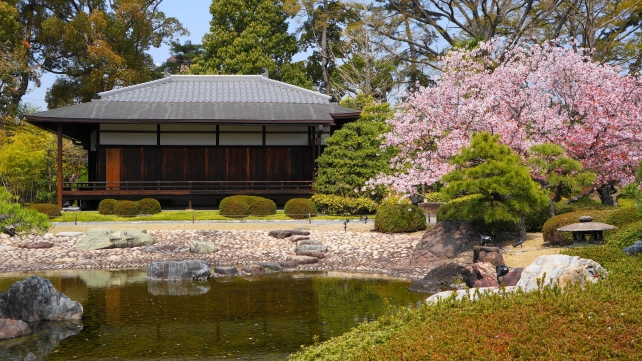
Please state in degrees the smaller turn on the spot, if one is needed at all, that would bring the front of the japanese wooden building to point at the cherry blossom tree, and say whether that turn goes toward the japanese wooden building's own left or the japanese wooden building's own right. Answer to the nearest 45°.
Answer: approximately 45° to the japanese wooden building's own left

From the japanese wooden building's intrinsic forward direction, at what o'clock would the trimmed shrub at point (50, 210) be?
The trimmed shrub is roughly at 2 o'clock from the japanese wooden building.

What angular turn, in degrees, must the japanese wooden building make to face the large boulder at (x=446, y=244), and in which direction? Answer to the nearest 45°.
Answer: approximately 45° to its left

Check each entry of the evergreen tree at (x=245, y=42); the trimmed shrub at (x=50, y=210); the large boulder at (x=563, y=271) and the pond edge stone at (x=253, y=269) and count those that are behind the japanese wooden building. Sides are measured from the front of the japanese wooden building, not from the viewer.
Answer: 1

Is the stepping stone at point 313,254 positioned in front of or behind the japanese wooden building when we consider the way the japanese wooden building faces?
in front

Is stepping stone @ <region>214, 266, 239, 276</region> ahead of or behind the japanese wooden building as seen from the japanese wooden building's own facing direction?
ahead

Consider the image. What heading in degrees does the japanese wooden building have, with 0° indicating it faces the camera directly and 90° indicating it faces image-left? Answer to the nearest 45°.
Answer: approximately 0°

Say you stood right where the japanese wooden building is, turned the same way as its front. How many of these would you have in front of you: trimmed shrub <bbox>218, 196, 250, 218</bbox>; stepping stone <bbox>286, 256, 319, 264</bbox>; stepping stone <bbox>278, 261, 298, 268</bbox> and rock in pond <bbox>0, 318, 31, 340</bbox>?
4

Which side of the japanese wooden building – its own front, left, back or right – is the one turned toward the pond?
front

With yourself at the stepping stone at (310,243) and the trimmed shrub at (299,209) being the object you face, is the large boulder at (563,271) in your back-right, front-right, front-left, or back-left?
back-right

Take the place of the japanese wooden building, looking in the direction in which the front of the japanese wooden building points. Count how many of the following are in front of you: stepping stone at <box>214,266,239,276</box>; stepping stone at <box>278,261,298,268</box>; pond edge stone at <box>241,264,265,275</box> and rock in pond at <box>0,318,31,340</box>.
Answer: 4
